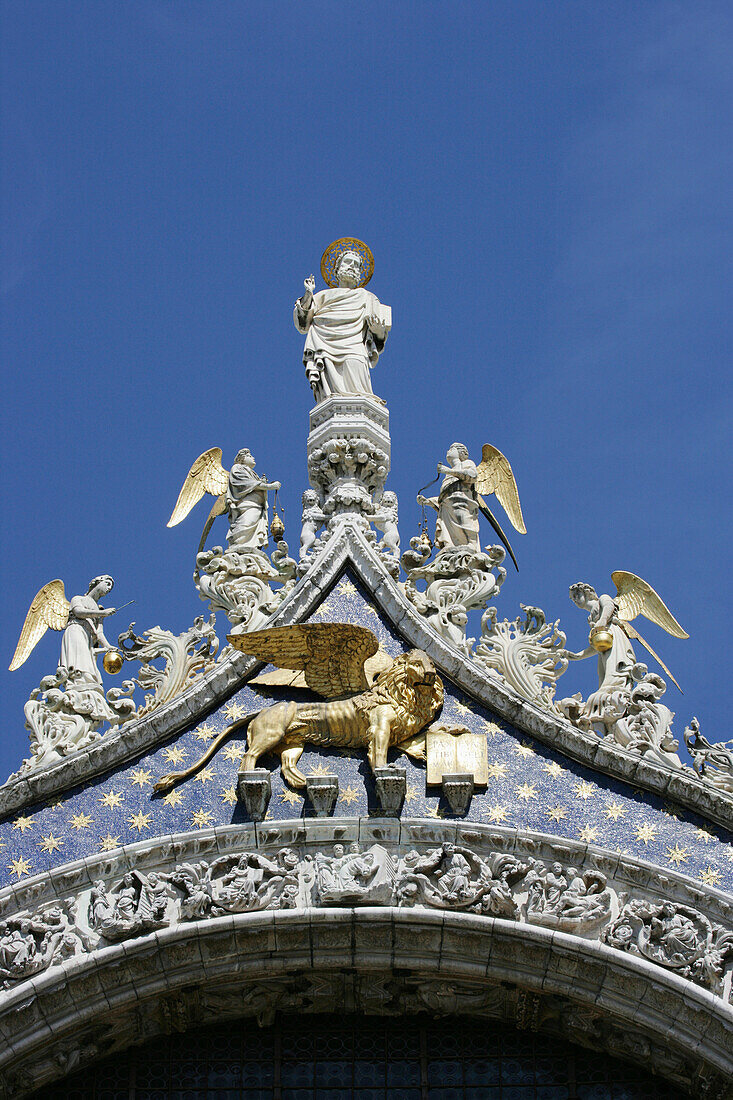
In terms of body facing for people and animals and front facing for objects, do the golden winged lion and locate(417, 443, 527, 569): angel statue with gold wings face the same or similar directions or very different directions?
very different directions

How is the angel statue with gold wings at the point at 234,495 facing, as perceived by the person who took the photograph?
facing to the right of the viewer

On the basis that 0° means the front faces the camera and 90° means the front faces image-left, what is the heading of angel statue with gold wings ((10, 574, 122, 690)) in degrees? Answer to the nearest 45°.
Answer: approximately 270°

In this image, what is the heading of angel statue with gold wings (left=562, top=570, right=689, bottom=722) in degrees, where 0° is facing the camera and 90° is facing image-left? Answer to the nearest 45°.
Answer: approximately 90°

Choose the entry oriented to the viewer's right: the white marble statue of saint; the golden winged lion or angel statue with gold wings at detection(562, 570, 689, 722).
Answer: the golden winged lion

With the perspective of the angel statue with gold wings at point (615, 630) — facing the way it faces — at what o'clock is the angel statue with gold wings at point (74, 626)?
the angel statue with gold wings at point (74, 626) is roughly at 12 o'clock from the angel statue with gold wings at point (615, 630).

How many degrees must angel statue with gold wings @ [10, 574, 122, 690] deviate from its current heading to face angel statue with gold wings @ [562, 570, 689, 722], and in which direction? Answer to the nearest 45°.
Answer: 0° — it already faces it

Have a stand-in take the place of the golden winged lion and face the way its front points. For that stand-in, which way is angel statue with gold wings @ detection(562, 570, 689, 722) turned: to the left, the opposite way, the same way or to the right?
the opposite way
